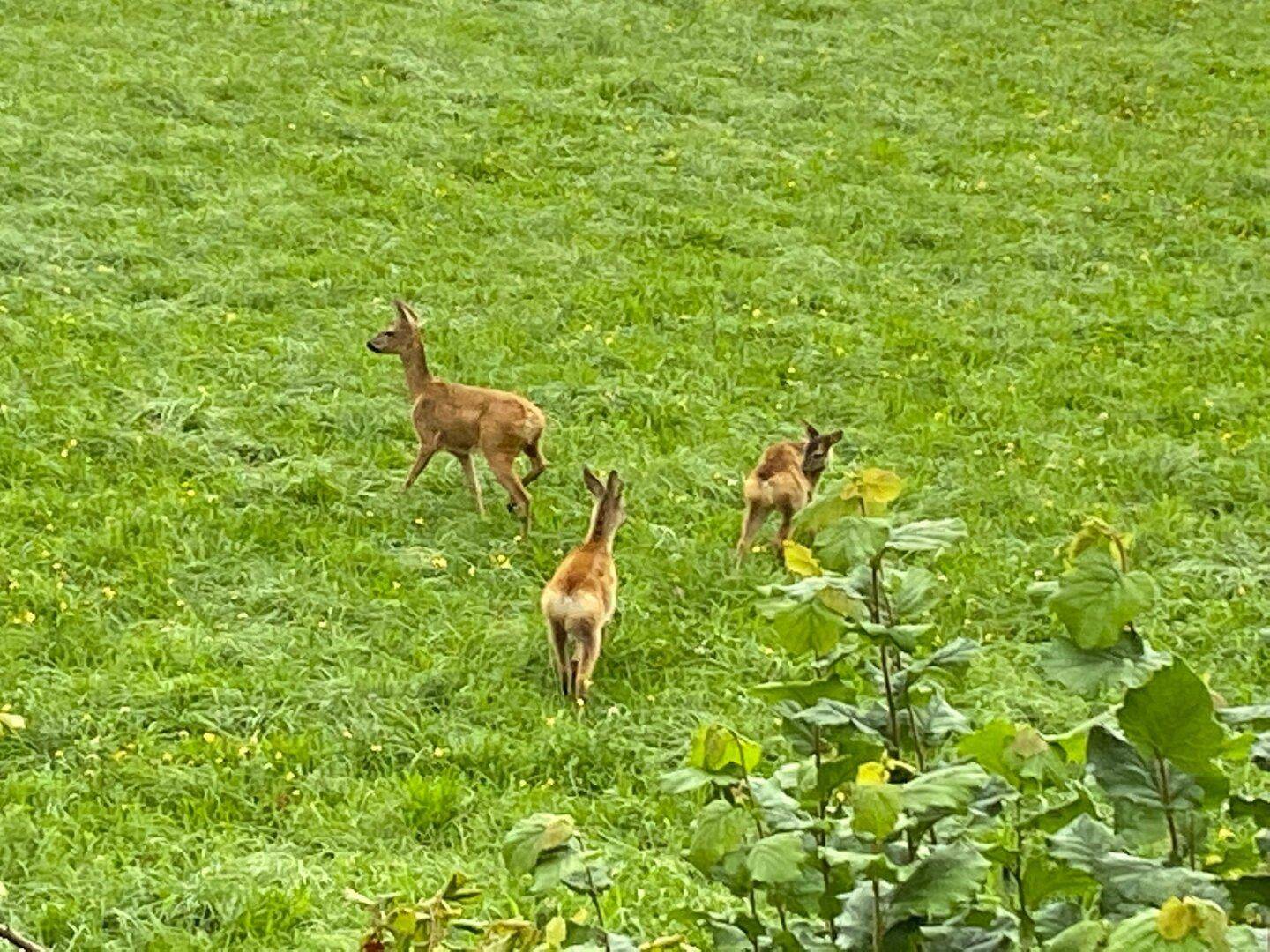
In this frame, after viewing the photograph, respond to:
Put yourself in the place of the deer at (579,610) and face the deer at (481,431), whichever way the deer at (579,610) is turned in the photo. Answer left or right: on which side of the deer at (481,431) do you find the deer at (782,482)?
right

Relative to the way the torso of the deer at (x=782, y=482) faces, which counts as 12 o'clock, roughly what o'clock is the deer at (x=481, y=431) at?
the deer at (x=481, y=431) is roughly at 8 o'clock from the deer at (x=782, y=482).

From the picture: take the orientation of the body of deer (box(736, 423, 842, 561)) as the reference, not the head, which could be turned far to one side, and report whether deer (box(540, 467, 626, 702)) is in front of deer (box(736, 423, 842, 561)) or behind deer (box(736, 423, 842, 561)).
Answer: behind

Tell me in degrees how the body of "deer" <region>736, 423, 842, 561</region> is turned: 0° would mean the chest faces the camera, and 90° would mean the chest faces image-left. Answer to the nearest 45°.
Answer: approximately 225°
